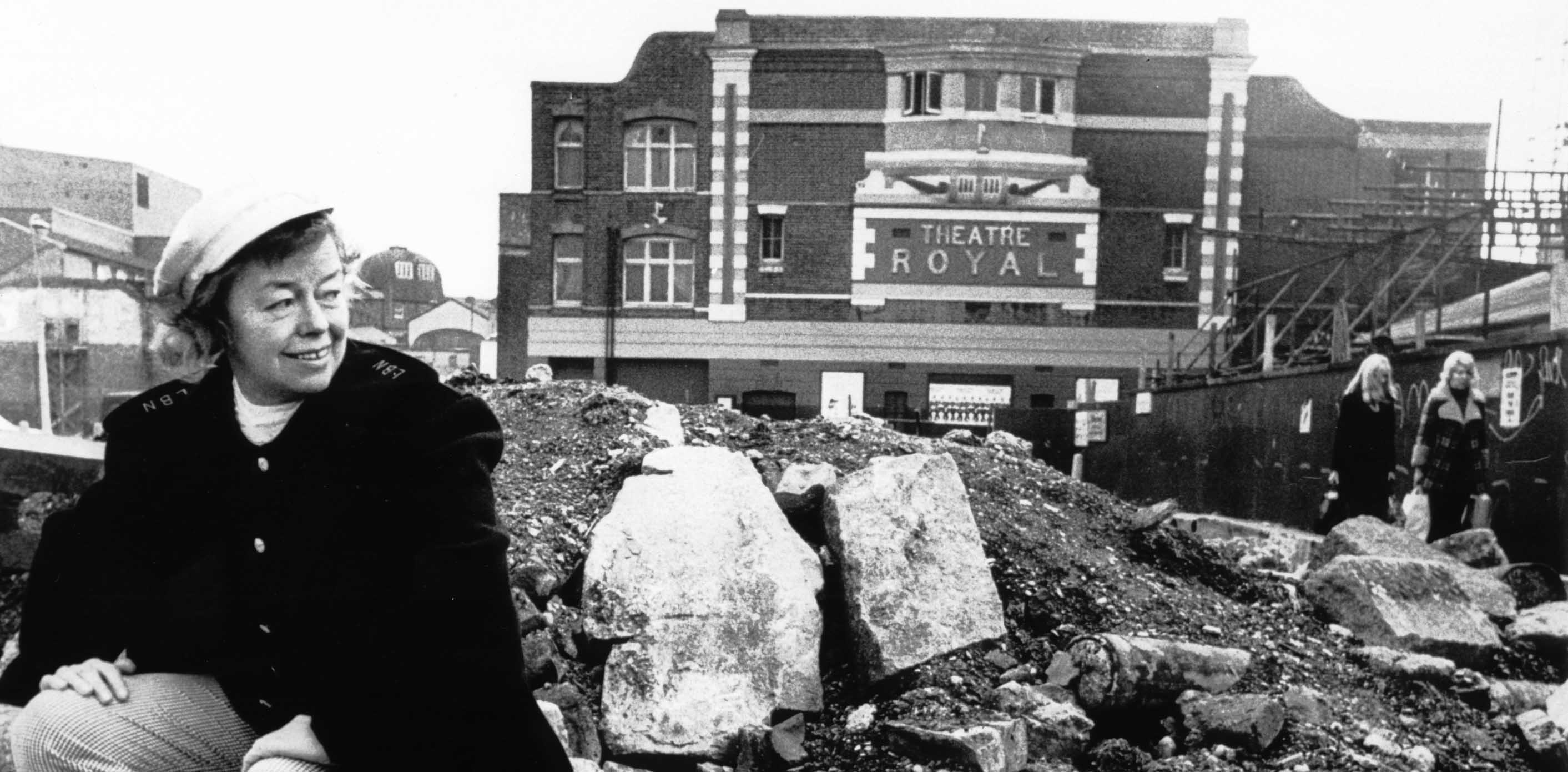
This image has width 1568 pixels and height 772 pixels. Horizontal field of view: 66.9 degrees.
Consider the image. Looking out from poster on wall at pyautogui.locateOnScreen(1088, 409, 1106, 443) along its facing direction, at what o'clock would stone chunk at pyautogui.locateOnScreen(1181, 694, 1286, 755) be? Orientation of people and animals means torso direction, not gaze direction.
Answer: The stone chunk is roughly at 12 o'clock from the poster on wall.

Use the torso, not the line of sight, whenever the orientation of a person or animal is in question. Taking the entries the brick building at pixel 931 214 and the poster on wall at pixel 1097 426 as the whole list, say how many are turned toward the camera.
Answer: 2

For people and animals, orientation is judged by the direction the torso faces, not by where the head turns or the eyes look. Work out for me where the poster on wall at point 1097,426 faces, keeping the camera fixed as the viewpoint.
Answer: facing the viewer

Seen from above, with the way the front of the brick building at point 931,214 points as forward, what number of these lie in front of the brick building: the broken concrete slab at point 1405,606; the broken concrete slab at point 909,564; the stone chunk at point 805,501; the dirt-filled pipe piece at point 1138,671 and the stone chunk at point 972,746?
5

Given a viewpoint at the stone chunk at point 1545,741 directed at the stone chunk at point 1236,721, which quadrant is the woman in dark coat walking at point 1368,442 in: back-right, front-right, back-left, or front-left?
back-right

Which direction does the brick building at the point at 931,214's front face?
toward the camera

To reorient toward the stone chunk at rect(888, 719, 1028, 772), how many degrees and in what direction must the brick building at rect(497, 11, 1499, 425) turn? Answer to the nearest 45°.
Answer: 0° — it already faces it

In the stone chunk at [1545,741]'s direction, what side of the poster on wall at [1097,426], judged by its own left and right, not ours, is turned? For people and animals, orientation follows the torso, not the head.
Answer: front

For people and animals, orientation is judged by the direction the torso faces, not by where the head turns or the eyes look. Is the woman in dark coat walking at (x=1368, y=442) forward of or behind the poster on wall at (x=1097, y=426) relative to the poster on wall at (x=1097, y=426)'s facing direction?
forward

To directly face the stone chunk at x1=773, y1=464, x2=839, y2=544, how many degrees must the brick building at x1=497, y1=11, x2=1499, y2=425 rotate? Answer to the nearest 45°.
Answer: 0° — it already faces it

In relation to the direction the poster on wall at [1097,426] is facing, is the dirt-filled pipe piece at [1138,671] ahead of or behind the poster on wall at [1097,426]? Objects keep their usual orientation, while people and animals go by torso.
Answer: ahead

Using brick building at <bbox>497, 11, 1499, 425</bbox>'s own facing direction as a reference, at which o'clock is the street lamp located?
The street lamp is roughly at 3 o'clock from the brick building.

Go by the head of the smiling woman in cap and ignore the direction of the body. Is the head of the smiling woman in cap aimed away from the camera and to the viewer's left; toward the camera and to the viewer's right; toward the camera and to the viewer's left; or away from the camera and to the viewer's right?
toward the camera and to the viewer's right

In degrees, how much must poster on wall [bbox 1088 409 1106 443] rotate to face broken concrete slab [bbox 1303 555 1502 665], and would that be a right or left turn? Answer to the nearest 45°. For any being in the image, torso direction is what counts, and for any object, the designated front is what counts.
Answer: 0° — it already faces it

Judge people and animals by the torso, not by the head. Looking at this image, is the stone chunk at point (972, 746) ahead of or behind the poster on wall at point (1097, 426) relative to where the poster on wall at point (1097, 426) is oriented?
ahead

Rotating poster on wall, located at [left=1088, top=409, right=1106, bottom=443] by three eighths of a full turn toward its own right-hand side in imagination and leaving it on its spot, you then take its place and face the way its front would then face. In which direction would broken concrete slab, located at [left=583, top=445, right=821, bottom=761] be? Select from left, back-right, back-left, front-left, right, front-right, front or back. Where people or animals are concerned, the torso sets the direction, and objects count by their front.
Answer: back-left

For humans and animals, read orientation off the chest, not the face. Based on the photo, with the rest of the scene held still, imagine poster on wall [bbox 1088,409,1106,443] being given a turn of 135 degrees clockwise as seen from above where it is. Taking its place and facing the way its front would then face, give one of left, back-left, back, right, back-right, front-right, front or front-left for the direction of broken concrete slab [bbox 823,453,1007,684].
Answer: back-left
